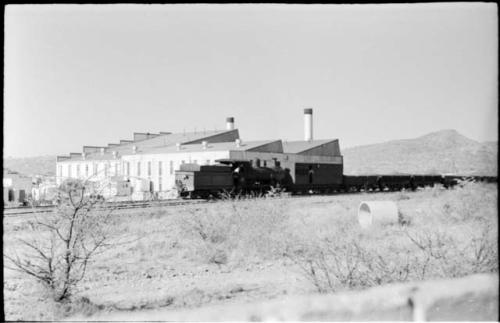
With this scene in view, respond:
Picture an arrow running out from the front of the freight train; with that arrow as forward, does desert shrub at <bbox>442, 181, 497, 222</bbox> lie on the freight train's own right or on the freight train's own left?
on the freight train's own left

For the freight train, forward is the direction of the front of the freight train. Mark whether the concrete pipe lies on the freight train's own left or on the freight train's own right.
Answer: on the freight train's own left

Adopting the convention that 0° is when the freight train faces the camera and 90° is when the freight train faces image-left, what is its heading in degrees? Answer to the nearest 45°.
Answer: approximately 45°

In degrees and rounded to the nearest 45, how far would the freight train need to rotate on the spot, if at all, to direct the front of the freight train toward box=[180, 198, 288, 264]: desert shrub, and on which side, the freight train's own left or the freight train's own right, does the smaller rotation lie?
approximately 45° to the freight train's own left

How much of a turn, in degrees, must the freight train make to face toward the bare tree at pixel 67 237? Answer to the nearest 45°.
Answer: approximately 45° to its left

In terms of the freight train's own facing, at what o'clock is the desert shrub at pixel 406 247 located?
The desert shrub is roughly at 10 o'clock from the freight train.
